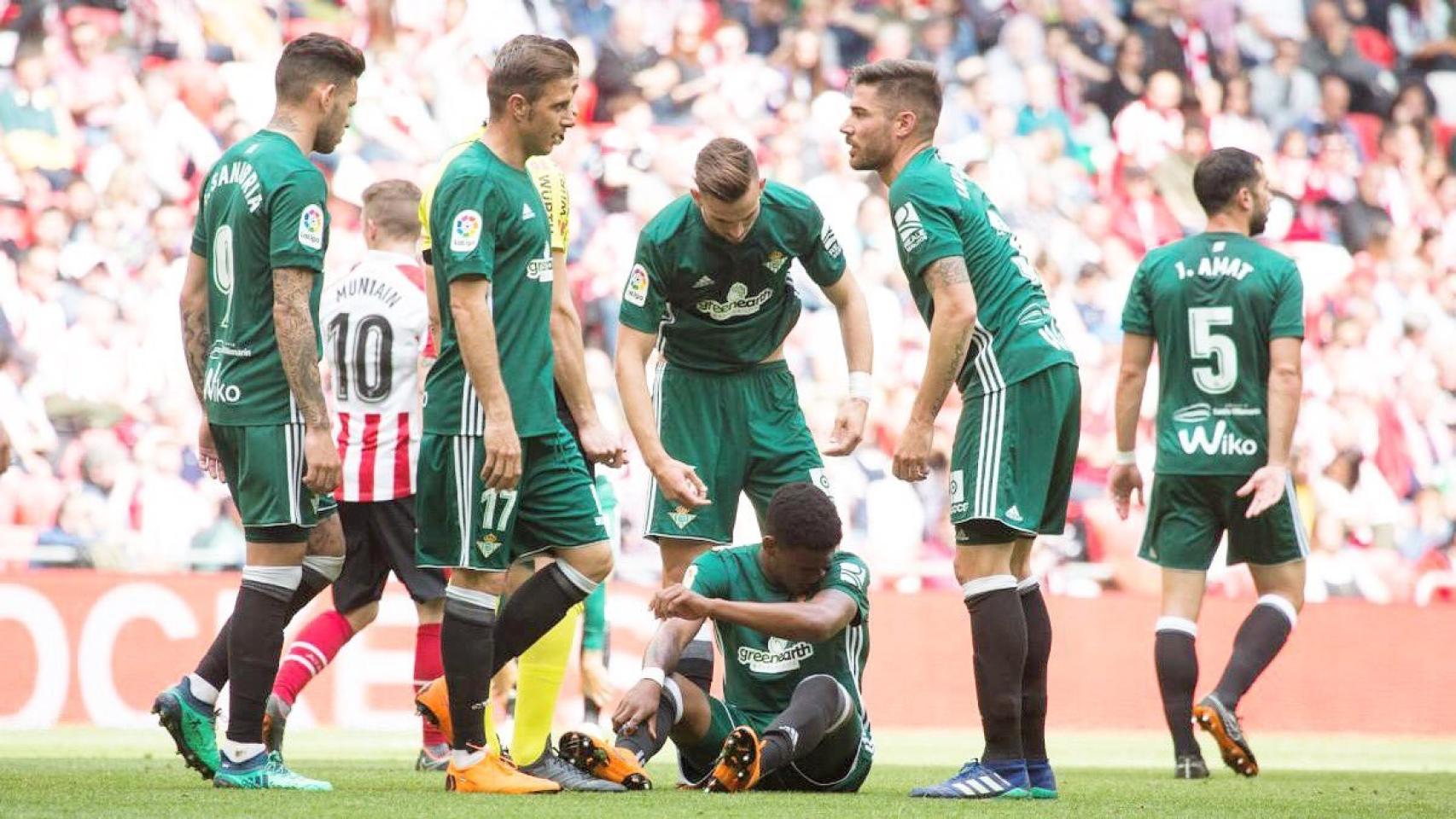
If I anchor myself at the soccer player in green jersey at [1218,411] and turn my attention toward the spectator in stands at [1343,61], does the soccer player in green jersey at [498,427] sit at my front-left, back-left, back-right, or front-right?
back-left

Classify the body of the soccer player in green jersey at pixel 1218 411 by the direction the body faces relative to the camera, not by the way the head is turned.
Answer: away from the camera

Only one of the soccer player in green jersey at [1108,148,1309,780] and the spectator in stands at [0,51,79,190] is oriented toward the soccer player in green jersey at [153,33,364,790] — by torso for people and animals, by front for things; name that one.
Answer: the spectator in stands

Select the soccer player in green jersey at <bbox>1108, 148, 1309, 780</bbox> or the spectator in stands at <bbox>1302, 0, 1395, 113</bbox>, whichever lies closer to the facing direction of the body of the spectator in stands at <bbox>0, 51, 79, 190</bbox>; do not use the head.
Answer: the soccer player in green jersey

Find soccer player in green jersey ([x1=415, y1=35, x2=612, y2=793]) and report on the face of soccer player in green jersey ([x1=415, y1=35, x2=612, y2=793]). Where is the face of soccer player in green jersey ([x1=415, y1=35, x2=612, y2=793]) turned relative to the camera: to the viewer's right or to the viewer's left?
to the viewer's right

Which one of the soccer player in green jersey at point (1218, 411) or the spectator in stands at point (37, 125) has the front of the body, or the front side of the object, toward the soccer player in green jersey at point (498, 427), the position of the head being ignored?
the spectator in stands

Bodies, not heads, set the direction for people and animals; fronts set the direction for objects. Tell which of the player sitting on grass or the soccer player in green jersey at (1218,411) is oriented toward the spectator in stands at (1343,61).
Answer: the soccer player in green jersey

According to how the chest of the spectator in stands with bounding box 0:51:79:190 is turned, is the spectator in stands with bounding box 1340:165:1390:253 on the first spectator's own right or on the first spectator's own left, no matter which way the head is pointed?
on the first spectator's own left

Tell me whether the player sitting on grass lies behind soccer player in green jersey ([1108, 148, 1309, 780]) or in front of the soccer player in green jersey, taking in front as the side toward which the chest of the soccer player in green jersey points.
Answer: behind

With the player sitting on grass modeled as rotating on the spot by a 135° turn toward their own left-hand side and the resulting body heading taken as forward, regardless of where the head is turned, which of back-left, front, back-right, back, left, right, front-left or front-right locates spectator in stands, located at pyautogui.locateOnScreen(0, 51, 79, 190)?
back-left

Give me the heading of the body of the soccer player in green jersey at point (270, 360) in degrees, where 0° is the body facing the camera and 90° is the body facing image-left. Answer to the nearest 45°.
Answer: approximately 225°
